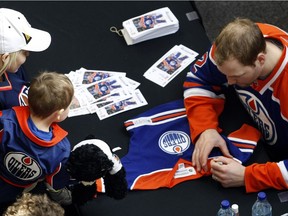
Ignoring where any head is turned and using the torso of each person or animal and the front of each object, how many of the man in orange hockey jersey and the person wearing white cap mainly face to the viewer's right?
1

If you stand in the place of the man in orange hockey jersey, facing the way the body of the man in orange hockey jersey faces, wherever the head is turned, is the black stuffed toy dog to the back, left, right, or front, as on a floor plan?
front

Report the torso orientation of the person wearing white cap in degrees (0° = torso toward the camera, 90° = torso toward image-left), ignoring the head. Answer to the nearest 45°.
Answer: approximately 270°

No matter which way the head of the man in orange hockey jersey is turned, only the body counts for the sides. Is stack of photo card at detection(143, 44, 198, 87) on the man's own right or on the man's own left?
on the man's own right

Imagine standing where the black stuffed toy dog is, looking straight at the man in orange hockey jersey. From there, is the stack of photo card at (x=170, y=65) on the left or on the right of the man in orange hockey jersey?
left

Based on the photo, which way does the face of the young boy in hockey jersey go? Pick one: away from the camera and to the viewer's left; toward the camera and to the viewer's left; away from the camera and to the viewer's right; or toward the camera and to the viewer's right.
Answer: away from the camera and to the viewer's right

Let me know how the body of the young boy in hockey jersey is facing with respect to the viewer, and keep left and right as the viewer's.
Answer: facing away from the viewer and to the right of the viewer

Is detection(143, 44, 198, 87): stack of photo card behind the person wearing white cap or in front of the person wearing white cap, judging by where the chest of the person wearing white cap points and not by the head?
in front

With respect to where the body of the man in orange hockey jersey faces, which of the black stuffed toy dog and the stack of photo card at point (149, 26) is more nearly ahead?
the black stuffed toy dog

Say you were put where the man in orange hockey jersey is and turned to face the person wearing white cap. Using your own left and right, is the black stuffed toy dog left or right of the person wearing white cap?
left

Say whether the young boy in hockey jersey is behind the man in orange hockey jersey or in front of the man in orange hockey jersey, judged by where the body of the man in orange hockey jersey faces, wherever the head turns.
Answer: in front

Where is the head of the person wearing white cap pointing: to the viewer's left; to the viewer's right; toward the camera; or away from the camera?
to the viewer's right

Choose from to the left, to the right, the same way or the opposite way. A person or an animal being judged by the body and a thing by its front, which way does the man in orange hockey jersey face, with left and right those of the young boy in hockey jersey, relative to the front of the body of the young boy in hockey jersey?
the opposite way
